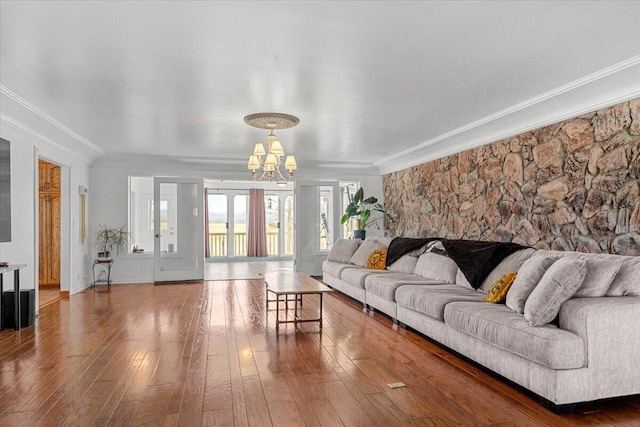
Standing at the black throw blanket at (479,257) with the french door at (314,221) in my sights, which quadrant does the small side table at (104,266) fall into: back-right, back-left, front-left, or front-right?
front-left

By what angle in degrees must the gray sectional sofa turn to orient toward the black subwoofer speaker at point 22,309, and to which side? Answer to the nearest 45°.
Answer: approximately 45° to its right

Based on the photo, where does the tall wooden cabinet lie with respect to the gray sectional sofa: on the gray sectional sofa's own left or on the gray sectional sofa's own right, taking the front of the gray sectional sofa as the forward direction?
on the gray sectional sofa's own right

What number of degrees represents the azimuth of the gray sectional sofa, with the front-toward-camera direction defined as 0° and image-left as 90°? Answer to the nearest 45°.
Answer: approximately 45°

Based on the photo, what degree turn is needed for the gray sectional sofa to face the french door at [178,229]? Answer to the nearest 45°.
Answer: approximately 90° to its right

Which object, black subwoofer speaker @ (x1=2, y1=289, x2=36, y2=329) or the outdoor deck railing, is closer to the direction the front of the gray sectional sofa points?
the black subwoofer speaker

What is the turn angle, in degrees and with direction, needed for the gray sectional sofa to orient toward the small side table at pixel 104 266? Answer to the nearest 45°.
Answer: approximately 45° to its right

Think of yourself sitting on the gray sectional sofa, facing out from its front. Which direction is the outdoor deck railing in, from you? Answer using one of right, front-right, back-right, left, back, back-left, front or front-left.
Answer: right

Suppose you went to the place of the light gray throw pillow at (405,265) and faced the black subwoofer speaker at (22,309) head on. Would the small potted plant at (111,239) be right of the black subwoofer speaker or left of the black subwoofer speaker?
right

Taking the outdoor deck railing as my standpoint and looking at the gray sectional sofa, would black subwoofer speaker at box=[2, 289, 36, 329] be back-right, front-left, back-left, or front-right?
front-right

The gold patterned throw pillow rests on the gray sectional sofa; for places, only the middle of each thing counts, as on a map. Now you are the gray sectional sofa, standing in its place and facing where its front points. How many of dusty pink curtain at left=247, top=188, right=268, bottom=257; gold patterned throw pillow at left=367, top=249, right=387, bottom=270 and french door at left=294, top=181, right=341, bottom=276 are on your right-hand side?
3

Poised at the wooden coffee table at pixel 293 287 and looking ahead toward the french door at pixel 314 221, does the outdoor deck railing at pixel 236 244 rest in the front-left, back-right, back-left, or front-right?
front-left
